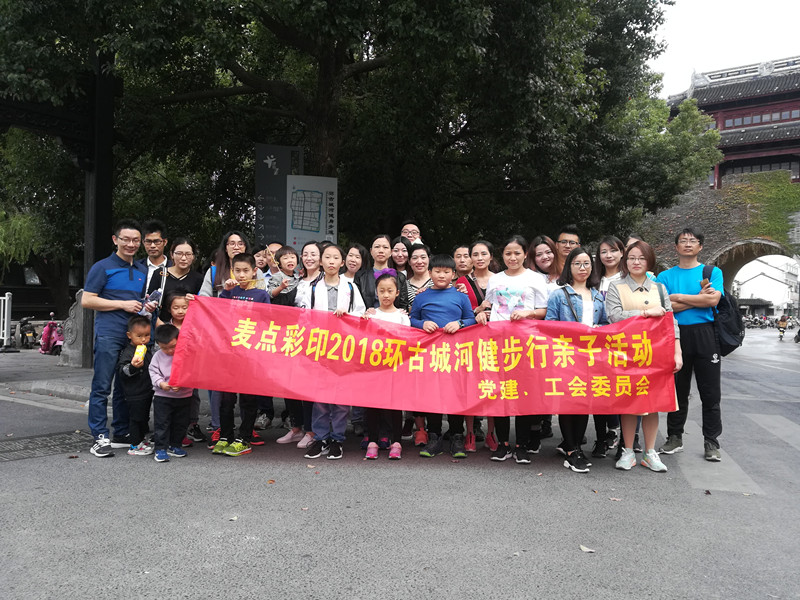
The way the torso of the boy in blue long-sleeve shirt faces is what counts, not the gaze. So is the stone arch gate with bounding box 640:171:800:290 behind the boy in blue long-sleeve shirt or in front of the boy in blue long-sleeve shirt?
behind

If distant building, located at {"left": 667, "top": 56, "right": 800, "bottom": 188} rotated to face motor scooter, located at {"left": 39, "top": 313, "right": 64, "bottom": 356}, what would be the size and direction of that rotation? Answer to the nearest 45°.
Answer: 0° — it already faces it

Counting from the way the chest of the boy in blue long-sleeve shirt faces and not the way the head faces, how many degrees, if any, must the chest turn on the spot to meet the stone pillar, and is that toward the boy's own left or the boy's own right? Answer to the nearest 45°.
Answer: approximately 135° to the boy's own right

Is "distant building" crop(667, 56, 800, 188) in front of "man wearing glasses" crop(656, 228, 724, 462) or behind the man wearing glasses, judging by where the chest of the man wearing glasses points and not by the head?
behind

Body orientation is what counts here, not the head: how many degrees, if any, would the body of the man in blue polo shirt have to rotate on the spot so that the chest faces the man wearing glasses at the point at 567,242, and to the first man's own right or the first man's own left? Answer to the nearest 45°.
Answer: approximately 45° to the first man's own left

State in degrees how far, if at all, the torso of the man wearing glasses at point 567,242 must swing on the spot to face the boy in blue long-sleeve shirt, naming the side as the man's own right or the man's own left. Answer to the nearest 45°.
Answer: approximately 45° to the man's own right

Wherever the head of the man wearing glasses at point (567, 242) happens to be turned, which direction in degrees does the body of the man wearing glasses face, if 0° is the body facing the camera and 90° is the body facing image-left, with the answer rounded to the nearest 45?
approximately 0°

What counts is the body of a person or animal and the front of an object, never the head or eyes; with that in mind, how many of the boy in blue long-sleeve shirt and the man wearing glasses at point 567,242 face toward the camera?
2

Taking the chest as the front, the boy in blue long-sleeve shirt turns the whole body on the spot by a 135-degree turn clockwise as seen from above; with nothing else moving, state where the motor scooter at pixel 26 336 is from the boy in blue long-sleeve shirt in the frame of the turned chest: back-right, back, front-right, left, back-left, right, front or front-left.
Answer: front
